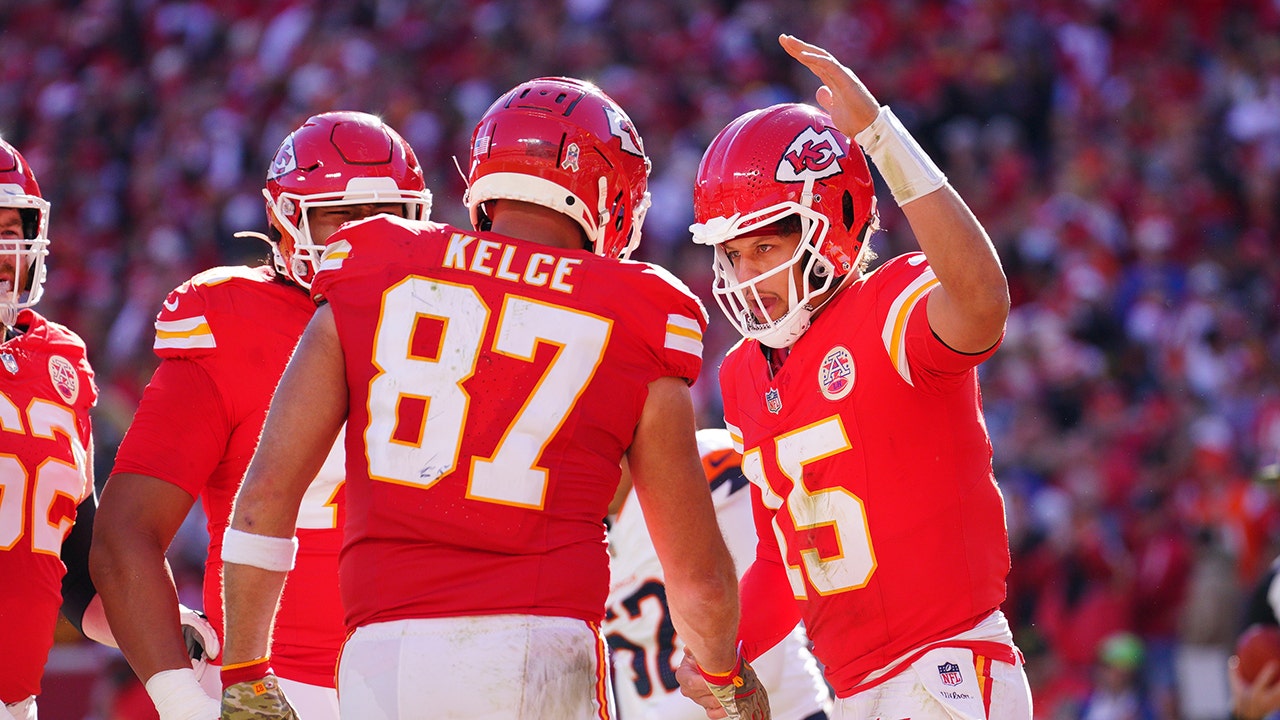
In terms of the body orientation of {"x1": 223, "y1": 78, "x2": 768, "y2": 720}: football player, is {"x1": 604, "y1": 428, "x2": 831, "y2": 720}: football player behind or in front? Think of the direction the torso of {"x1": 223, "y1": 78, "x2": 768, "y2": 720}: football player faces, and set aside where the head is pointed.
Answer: in front

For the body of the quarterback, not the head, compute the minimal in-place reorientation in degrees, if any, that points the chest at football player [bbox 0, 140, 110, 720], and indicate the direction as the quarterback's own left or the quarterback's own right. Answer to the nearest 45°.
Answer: approximately 45° to the quarterback's own right

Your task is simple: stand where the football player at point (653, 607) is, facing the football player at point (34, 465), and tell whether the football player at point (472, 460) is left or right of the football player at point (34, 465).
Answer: left

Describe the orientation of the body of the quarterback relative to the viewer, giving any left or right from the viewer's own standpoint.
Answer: facing the viewer and to the left of the viewer

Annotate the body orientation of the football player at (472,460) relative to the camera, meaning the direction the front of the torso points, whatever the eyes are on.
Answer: away from the camera

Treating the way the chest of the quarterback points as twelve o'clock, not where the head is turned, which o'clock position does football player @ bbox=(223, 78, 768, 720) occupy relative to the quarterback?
The football player is roughly at 12 o'clock from the quarterback.

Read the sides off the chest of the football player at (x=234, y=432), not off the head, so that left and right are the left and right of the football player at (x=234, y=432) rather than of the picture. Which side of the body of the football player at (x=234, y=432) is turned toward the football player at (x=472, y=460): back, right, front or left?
front

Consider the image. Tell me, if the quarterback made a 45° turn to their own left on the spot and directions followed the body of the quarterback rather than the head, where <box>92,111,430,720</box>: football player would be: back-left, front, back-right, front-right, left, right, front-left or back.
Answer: right

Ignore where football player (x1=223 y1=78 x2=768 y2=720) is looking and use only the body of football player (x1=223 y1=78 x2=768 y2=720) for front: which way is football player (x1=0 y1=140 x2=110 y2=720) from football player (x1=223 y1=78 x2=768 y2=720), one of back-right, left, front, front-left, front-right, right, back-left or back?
front-left
